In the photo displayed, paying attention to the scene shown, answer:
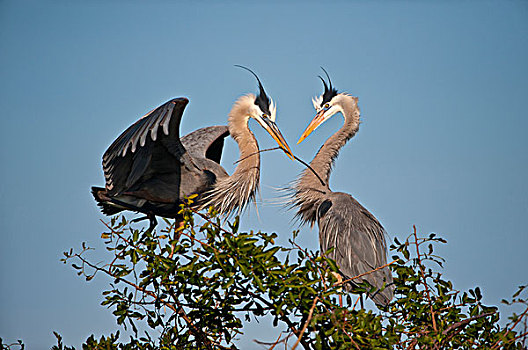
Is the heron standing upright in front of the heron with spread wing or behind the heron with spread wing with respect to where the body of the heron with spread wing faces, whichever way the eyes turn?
in front

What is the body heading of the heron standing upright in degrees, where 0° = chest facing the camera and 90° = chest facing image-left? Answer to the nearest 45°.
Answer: approximately 90°

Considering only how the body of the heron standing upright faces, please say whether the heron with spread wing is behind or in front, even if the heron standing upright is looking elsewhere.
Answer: in front

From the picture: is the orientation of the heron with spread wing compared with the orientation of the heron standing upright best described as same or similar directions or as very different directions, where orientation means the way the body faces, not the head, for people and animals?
very different directions

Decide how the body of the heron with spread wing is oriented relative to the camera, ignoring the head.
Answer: to the viewer's right

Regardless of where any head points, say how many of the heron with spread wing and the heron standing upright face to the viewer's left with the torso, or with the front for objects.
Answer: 1
